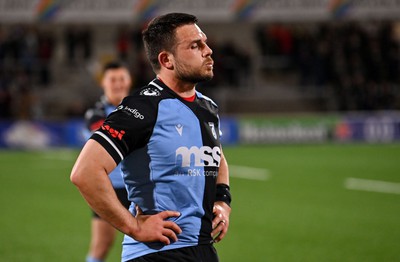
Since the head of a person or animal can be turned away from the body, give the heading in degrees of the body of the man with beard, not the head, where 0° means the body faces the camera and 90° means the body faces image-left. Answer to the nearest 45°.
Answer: approximately 315°

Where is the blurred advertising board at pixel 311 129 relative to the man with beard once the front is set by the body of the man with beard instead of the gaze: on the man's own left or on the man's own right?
on the man's own left

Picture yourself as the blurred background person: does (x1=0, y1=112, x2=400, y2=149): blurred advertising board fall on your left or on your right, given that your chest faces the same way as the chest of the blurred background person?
on your left

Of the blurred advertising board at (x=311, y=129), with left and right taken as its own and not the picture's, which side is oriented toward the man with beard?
front

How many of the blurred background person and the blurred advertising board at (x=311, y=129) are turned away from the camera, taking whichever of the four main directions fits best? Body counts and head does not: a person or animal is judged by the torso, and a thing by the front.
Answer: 0

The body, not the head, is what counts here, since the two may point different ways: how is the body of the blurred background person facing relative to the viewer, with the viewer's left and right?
facing the viewer and to the right of the viewer

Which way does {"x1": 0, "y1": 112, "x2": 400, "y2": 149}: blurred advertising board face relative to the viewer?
toward the camera
